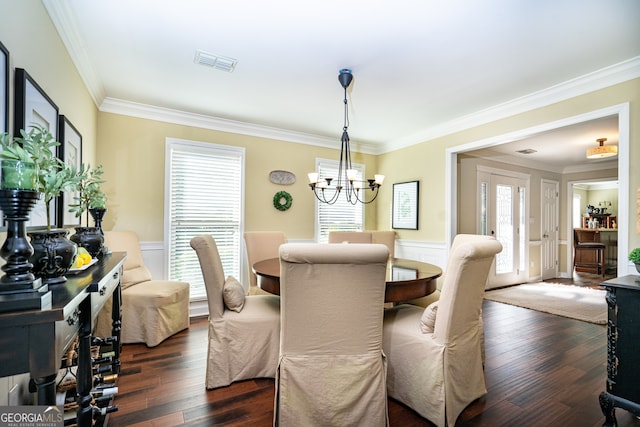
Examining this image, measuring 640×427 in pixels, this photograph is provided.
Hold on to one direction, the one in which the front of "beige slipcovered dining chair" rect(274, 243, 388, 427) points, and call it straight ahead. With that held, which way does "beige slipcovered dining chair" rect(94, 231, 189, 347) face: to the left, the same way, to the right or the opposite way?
to the right

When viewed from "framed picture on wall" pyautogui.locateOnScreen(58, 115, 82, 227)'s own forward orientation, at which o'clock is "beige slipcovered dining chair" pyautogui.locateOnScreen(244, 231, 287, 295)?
The beige slipcovered dining chair is roughly at 12 o'clock from the framed picture on wall.

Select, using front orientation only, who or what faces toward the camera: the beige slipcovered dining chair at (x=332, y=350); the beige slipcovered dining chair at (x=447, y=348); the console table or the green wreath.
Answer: the green wreath

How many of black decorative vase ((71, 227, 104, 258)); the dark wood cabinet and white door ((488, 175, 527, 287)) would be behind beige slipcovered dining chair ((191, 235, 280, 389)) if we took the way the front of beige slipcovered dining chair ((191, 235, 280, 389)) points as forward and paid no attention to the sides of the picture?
1

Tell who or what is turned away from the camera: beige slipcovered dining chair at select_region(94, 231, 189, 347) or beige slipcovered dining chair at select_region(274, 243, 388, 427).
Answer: beige slipcovered dining chair at select_region(274, 243, 388, 427)

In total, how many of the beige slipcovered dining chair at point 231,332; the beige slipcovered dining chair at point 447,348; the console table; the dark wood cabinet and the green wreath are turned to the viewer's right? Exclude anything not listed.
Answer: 2

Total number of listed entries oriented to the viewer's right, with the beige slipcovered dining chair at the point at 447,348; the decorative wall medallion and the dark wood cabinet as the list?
0

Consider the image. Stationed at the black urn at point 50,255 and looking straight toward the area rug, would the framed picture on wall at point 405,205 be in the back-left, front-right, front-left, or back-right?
front-left

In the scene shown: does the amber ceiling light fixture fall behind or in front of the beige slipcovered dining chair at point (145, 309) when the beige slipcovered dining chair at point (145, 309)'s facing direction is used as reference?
in front

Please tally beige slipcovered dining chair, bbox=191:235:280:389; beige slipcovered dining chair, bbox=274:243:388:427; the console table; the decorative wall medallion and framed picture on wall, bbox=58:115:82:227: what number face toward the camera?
1

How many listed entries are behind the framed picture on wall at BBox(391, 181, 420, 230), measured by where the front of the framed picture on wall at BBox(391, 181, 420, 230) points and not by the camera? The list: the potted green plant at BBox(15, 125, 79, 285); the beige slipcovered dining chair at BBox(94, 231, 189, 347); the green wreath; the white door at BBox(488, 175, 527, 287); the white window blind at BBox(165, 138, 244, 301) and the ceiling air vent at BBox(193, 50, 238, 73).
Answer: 1

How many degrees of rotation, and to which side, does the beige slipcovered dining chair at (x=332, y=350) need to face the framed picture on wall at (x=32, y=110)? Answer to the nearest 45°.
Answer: approximately 90° to its left

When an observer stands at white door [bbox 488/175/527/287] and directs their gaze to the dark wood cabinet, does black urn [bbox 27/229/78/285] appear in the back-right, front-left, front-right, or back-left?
front-right

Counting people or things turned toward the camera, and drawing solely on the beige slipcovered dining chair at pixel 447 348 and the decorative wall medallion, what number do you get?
1

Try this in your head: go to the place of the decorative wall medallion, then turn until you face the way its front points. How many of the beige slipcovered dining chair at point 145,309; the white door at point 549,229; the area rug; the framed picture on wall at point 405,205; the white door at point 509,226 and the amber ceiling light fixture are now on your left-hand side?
5

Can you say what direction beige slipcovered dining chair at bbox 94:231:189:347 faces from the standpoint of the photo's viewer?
facing the viewer and to the right of the viewer

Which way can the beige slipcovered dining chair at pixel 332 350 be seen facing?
away from the camera

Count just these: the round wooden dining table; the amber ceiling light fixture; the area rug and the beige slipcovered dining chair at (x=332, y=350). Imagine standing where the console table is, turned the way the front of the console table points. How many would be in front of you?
4

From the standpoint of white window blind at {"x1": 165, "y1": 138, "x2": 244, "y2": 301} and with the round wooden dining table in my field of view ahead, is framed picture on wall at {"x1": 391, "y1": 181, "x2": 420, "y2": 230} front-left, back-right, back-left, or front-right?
front-left

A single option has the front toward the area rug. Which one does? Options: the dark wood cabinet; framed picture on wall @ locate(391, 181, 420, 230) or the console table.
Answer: the console table

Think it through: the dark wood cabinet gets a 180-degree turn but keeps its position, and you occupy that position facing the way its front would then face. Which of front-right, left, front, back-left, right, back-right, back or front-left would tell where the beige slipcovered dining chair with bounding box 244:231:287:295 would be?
back-left
